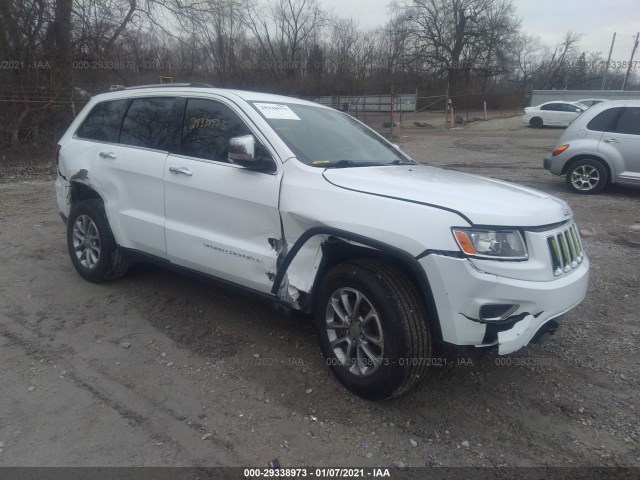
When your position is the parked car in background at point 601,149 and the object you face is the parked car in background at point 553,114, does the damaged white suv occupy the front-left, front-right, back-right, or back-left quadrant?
back-left

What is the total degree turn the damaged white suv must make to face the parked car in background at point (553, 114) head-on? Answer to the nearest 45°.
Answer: approximately 90° to its left

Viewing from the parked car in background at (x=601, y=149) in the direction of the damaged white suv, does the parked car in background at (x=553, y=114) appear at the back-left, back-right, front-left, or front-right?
back-right

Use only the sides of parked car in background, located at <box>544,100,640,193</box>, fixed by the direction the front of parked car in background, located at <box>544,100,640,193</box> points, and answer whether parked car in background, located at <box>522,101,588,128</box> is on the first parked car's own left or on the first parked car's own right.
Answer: on the first parked car's own left

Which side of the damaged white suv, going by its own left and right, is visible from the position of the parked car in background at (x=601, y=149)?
left

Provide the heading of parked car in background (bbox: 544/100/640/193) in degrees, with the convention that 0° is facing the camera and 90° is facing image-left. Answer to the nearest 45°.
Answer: approximately 270°

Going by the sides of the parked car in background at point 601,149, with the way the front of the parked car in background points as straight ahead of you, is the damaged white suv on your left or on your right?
on your right

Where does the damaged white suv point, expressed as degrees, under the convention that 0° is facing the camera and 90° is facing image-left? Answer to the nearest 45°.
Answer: approximately 315°
